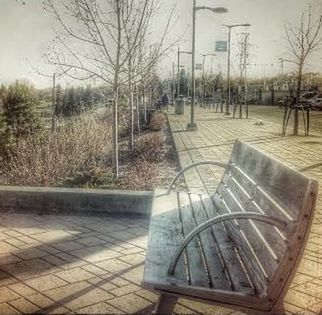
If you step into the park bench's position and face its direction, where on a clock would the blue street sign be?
The blue street sign is roughly at 3 o'clock from the park bench.

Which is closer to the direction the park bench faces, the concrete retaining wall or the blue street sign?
the concrete retaining wall

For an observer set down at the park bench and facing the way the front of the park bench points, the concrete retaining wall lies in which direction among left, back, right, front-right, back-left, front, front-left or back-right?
front-right

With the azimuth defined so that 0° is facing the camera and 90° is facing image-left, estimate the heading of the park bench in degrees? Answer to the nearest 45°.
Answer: approximately 90°
